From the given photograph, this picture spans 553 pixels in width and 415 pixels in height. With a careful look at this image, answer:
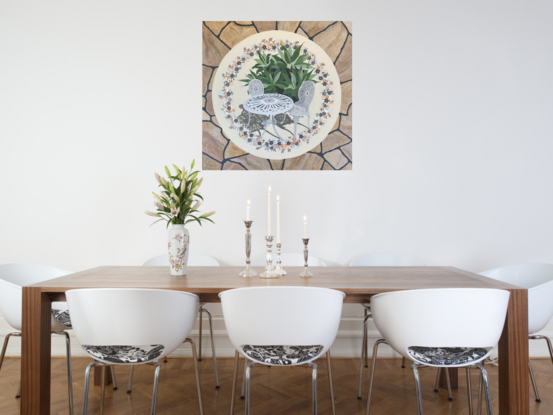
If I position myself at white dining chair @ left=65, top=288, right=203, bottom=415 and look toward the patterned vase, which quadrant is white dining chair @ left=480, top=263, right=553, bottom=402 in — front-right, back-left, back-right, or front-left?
front-right

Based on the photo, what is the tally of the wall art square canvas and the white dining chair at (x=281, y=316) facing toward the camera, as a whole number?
1

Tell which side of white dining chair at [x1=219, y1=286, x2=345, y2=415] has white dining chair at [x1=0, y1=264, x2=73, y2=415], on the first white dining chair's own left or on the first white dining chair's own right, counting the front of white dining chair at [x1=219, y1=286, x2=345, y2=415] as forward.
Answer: on the first white dining chair's own left

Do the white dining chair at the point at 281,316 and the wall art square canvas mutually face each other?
yes

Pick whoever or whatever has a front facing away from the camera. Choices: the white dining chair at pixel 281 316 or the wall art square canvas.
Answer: the white dining chair

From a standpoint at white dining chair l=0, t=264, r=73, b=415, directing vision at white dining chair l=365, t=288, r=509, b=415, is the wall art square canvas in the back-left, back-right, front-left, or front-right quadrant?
front-left

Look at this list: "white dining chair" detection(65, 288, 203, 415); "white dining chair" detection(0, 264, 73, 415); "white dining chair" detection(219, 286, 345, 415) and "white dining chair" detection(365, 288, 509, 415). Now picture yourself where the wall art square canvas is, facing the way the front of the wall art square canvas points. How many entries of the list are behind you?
0

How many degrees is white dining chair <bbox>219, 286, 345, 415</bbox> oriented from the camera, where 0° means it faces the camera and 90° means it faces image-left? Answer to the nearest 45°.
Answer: approximately 180°

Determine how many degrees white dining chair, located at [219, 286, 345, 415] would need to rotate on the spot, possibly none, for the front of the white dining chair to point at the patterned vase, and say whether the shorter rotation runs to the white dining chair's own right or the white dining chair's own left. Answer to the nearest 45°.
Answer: approximately 45° to the white dining chair's own left

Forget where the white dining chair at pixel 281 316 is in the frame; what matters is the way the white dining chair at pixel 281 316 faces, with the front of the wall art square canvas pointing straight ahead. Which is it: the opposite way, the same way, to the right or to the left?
the opposite way

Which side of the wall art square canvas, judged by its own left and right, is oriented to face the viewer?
front

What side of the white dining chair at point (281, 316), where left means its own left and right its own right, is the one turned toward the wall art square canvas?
front

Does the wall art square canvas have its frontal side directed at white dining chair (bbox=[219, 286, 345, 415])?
yes

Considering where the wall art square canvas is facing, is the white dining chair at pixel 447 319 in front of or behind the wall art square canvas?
in front
